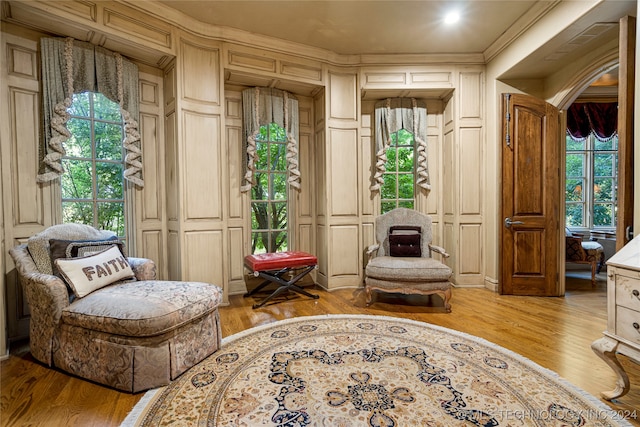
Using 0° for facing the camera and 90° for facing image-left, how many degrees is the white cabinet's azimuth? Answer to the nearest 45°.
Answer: approximately 45°

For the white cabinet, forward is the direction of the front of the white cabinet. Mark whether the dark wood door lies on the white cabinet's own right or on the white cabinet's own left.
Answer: on the white cabinet's own right

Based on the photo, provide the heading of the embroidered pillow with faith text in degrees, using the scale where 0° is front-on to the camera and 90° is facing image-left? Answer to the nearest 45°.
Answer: approximately 315°

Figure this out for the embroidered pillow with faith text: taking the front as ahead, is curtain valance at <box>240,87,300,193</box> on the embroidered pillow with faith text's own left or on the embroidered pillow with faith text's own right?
on the embroidered pillow with faith text's own left

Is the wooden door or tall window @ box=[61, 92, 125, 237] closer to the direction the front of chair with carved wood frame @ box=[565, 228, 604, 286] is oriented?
the wooden door

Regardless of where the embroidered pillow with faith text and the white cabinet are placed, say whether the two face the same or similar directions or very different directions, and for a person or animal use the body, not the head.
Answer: very different directions
